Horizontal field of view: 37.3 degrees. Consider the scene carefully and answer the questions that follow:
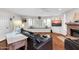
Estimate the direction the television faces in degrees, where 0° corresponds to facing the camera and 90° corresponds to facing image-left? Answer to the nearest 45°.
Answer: approximately 0°
